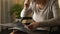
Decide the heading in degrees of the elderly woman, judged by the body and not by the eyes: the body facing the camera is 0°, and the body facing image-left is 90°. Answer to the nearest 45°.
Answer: approximately 45°
